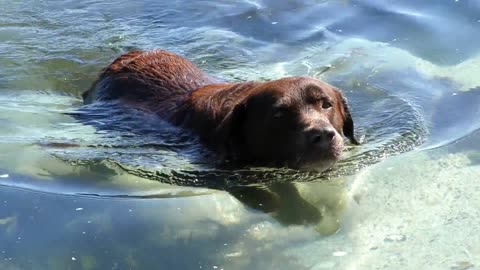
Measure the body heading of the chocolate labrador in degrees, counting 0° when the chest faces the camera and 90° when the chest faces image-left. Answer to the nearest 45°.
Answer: approximately 315°
